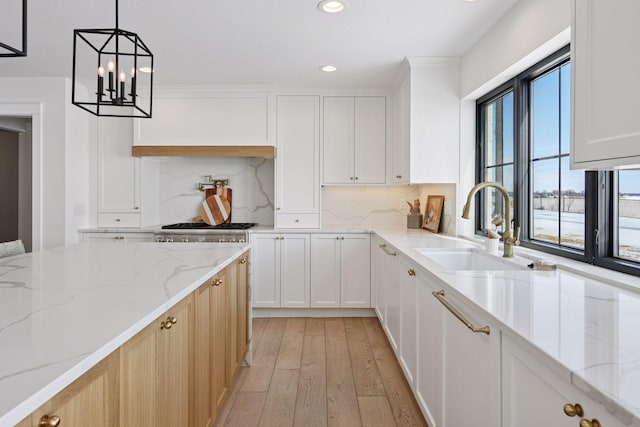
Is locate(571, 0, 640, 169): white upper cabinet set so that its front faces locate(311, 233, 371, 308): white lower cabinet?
no

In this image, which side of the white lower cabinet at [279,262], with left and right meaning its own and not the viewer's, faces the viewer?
front

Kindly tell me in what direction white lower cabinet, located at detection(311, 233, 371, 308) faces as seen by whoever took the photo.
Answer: facing the viewer

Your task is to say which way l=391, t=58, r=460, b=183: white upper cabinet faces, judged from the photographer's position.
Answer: facing to the left of the viewer

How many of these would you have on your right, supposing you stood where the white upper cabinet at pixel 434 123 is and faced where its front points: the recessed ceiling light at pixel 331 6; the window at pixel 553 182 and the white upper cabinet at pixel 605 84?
0

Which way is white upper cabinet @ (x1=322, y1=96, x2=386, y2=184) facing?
toward the camera

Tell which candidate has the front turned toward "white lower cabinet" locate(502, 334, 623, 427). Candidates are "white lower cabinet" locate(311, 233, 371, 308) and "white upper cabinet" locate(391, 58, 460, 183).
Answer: "white lower cabinet" locate(311, 233, 371, 308)

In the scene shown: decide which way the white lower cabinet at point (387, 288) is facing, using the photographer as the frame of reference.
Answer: facing to the left of the viewer

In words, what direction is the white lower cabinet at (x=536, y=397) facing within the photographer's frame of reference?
facing the viewer and to the left of the viewer

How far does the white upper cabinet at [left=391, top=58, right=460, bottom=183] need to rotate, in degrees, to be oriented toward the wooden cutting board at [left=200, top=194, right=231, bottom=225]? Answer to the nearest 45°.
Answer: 0° — it already faces it

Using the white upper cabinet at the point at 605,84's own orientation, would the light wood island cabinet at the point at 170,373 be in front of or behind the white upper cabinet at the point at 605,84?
in front

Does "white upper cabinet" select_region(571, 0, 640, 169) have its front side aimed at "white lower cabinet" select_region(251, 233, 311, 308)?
no

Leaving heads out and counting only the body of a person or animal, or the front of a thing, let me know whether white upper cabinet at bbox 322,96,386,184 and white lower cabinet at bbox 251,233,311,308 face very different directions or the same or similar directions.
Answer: same or similar directions

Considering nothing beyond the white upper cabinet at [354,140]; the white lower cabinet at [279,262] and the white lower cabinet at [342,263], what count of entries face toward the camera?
3

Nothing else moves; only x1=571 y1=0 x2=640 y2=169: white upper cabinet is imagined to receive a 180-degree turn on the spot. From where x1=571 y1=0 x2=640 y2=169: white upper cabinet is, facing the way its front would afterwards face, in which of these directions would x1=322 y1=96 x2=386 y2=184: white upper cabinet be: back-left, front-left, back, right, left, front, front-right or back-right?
left

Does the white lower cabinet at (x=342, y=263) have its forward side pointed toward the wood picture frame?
no
